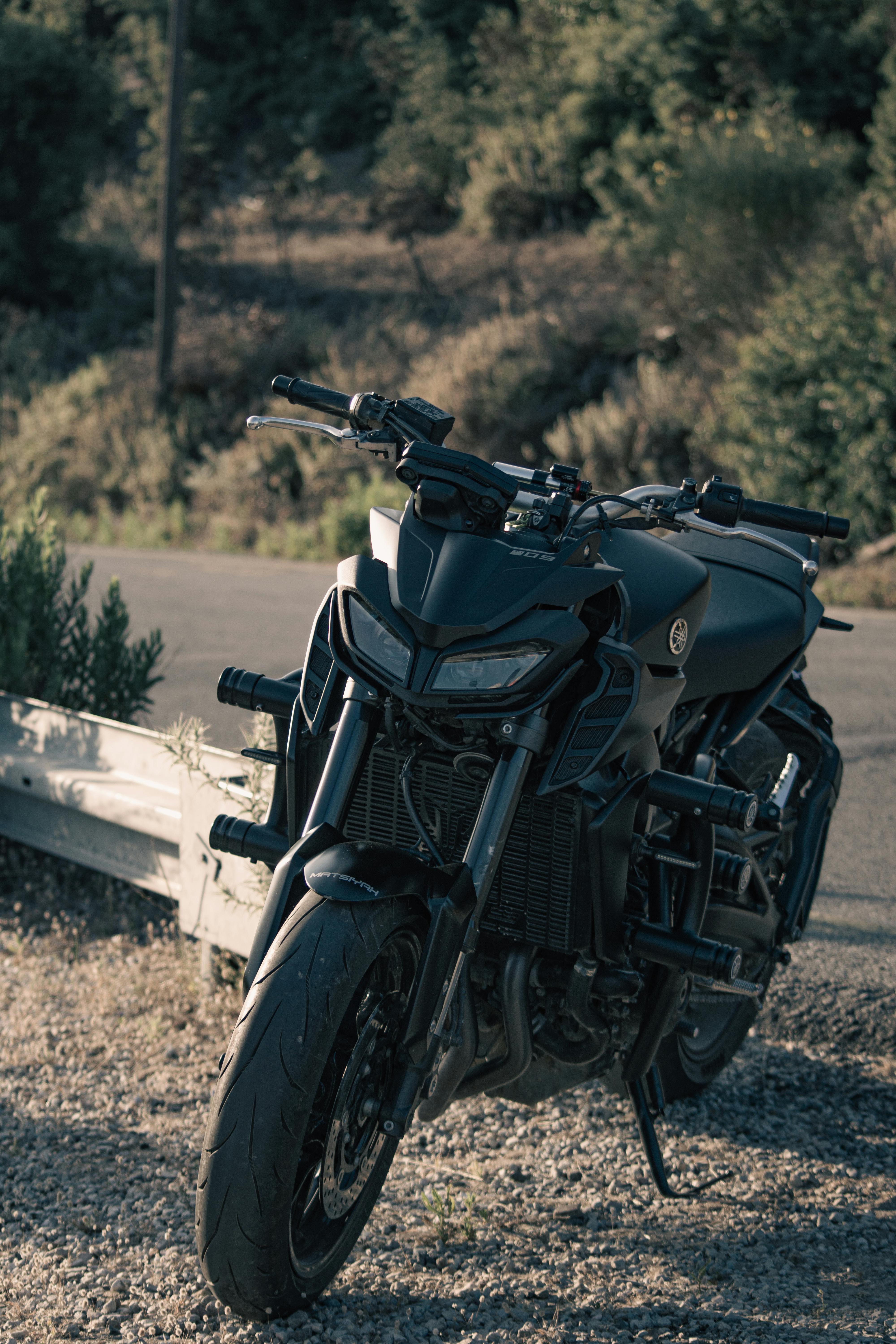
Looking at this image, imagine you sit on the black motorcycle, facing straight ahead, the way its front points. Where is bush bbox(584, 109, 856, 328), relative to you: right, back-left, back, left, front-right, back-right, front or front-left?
back-right

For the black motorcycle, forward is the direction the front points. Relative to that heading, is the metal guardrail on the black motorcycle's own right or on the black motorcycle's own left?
on the black motorcycle's own right

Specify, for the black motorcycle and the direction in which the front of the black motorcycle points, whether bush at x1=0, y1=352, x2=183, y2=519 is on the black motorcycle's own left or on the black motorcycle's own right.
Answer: on the black motorcycle's own right

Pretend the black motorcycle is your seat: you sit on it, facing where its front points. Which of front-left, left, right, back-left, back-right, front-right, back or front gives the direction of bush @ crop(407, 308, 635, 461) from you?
back-right

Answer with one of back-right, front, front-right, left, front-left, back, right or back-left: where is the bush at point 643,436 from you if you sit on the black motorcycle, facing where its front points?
back-right

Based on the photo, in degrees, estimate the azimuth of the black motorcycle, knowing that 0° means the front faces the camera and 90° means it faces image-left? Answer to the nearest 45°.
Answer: approximately 45°

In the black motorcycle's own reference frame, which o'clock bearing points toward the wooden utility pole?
The wooden utility pole is roughly at 4 o'clock from the black motorcycle.

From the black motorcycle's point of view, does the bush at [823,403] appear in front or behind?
behind

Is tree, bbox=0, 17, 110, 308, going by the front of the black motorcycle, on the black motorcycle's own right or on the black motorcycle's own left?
on the black motorcycle's own right
